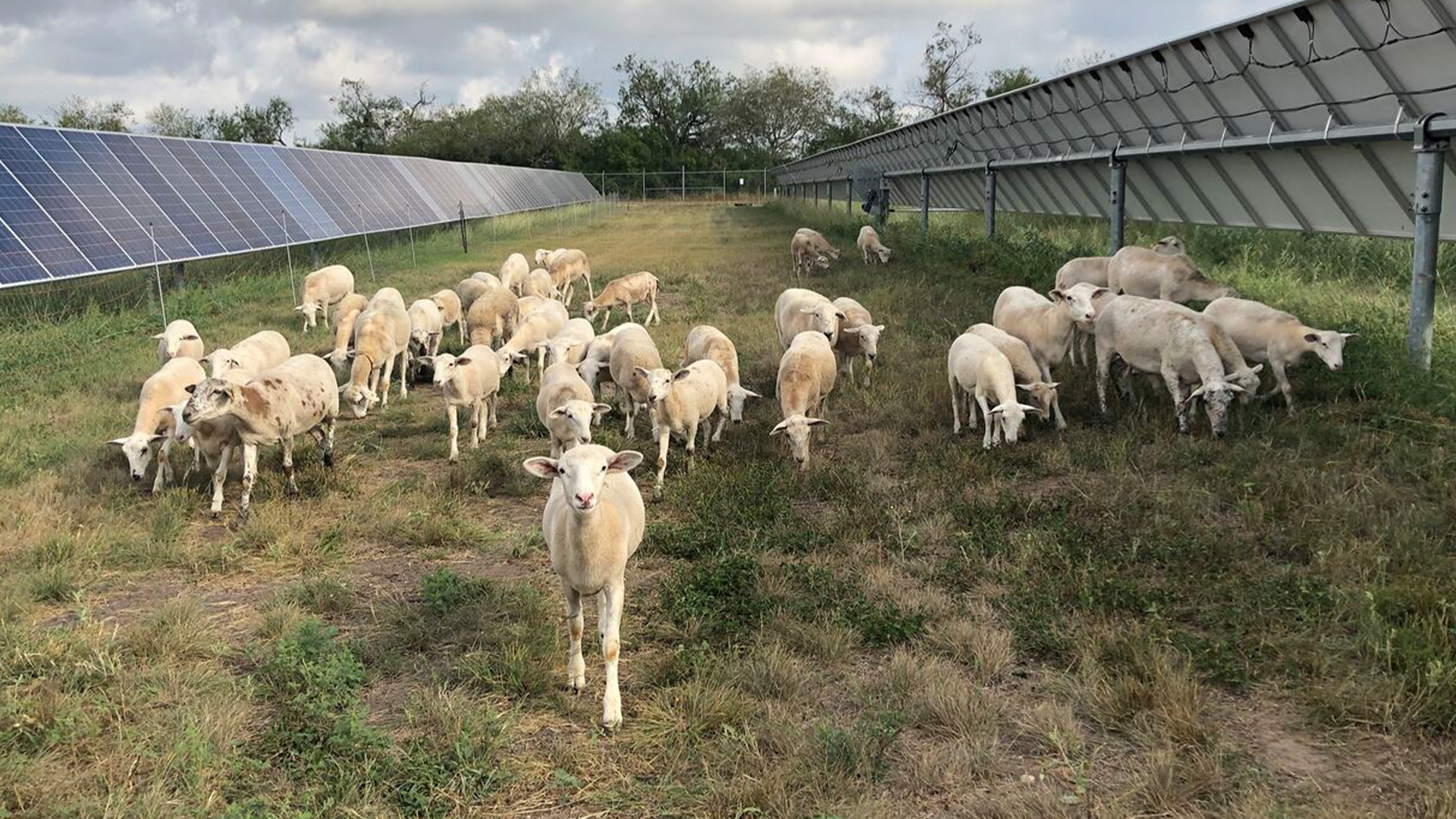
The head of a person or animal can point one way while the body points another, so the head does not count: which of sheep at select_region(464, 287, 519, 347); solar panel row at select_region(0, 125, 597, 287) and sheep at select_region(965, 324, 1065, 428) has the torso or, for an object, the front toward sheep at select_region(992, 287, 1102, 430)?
the solar panel row

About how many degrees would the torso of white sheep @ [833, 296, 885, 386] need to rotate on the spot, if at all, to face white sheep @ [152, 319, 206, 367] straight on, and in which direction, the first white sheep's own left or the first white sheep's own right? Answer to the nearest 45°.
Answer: approximately 135° to the first white sheep's own right

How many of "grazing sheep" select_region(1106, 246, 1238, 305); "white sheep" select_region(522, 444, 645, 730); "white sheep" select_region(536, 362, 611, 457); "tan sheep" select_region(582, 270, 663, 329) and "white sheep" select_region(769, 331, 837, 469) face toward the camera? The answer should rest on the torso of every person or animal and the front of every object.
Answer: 3

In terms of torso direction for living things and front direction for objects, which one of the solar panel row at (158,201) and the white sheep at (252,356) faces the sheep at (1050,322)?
the solar panel row

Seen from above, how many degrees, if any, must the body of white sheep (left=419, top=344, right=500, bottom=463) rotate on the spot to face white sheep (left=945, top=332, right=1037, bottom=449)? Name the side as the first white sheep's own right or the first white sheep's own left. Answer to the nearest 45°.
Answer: approximately 90° to the first white sheep's own left

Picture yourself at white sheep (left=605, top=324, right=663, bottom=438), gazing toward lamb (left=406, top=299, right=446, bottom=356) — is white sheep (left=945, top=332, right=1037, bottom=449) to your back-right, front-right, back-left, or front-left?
back-right

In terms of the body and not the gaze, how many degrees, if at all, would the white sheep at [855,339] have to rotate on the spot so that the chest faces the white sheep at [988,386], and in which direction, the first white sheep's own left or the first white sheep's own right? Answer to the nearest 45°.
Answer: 0° — it already faces it

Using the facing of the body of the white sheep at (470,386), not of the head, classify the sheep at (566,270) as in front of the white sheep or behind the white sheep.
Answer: behind

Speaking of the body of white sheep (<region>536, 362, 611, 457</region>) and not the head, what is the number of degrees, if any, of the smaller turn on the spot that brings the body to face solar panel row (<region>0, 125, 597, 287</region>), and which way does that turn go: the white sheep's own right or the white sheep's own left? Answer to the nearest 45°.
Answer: approximately 135° to the white sheep's own right

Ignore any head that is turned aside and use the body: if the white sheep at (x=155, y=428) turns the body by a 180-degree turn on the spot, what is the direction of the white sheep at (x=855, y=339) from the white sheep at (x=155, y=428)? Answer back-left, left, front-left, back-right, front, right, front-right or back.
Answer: front-right

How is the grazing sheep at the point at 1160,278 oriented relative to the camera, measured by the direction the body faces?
to the viewer's right

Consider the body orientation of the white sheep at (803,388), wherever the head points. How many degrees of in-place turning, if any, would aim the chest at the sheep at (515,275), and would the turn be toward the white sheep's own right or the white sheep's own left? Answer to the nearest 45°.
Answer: approximately 135° to the white sheep's own right
